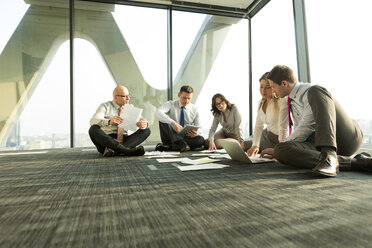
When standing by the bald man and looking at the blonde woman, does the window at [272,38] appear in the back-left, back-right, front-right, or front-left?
front-left

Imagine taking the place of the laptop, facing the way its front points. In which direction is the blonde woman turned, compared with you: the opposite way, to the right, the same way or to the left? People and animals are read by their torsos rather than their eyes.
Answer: the opposite way

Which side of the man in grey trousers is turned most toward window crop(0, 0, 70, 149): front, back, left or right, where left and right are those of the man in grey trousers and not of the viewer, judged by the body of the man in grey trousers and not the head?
front

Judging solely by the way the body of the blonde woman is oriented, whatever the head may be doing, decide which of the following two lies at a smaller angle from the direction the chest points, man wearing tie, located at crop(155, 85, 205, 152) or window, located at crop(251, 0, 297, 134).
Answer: the man wearing tie

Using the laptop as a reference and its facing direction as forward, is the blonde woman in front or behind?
in front

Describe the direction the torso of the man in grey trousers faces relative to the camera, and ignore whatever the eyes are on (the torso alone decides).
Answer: to the viewer's left

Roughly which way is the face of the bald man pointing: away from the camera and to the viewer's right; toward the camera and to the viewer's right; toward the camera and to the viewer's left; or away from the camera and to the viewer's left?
toward the camera and to the viewer's right

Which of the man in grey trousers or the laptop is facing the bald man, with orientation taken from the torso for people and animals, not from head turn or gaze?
the man in grey trousers

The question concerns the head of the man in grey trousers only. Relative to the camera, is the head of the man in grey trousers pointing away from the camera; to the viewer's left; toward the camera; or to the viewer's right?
to the viewer's left

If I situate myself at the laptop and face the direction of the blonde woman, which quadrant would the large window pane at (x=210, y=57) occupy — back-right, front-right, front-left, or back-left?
front-left

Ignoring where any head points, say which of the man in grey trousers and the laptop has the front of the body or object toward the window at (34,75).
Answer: the man in grey trousers

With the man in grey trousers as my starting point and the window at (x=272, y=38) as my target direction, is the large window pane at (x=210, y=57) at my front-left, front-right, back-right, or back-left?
front-left

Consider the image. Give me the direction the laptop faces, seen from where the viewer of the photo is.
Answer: facing away from the viewer and to the right of the viewer

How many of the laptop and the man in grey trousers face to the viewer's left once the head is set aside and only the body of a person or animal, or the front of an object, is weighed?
1

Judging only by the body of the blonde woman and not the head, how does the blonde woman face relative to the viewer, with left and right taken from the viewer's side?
facing the viewer and to the left of the viewer

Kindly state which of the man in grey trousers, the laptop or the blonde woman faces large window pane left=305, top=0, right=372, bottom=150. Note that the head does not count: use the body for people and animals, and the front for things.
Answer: the laptop
